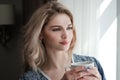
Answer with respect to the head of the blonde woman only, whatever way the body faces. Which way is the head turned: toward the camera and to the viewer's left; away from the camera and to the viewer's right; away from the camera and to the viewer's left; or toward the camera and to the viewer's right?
toward the camera and to the viewer's right

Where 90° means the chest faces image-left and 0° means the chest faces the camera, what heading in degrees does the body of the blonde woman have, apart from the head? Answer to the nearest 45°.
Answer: approximately 315°
